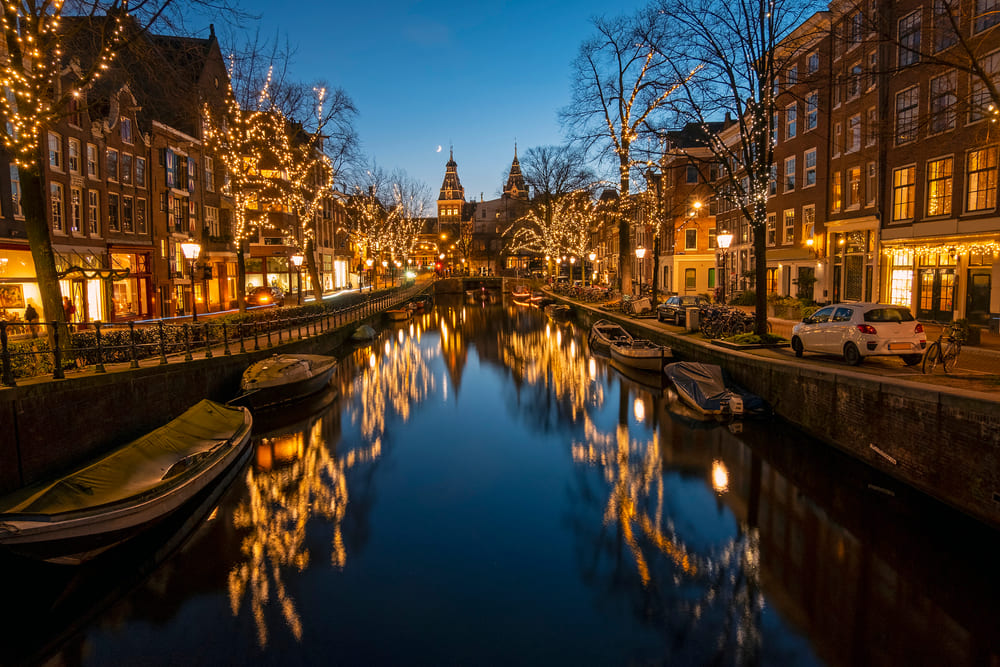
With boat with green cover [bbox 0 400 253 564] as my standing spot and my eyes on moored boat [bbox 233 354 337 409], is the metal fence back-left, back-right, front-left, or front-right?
front-left

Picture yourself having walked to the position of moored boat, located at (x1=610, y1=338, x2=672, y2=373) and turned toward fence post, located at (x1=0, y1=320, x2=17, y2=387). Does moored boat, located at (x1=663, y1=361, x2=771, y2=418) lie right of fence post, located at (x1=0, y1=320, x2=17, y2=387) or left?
left

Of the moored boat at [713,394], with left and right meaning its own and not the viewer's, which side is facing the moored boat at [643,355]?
front

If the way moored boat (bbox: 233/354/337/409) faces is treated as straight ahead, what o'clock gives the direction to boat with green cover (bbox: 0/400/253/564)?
The boat with green cover is roughly at 5 o'clock from the moored boat.

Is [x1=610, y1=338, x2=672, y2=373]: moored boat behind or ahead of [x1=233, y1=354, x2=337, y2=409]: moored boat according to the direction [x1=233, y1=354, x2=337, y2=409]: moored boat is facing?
ahead

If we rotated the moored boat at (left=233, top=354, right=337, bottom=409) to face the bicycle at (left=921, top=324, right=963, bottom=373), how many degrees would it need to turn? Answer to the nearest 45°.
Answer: approximately 90° to its right

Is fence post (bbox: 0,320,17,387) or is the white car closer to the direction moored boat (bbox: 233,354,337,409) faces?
the white car

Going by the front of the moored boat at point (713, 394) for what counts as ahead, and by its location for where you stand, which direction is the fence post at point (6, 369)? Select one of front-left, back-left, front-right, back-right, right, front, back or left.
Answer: left

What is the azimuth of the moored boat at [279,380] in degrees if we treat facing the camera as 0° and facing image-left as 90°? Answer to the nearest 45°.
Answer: approximately 225°

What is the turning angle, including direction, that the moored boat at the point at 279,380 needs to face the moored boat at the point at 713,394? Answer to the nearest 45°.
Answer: approximately 90° to its right

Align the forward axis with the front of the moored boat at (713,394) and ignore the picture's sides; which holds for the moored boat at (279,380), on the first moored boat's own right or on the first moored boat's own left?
on the first moored boat's own left
